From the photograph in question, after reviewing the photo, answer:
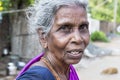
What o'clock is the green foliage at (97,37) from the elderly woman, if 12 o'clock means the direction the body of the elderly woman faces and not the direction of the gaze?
The green foliage is roughly at 8 o'clock from the elderly woman.

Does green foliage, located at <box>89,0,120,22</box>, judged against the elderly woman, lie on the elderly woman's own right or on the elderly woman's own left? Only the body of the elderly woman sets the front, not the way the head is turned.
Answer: on the elderly woman's own left

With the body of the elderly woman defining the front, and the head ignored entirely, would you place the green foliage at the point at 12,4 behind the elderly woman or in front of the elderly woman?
behind

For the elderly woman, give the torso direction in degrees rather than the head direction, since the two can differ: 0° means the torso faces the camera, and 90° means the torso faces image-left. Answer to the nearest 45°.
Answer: approximately 315°

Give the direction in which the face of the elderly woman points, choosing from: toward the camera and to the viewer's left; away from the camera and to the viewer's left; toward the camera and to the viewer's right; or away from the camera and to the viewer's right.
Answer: toward the camera and to the viewer's right
